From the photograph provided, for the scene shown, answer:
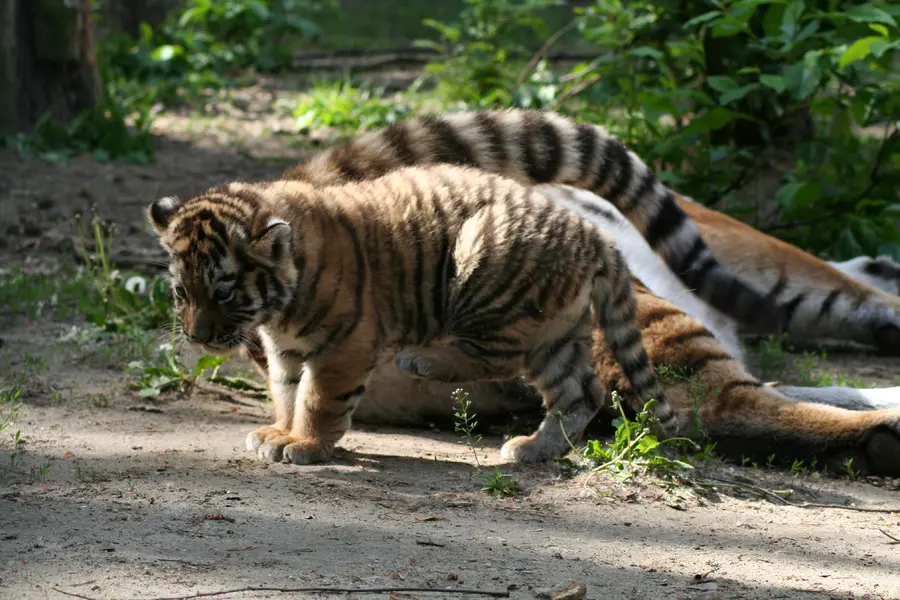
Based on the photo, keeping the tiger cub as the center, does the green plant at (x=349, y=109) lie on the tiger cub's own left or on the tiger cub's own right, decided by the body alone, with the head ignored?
on the tiger cub's own right

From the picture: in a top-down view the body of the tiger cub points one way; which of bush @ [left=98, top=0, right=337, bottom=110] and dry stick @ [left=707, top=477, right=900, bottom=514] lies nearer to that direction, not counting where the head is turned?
the bush

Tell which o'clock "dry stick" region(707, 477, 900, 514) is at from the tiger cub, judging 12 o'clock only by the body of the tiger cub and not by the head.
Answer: The dry stick is roughly at 7 o'clock from the tiger cub.

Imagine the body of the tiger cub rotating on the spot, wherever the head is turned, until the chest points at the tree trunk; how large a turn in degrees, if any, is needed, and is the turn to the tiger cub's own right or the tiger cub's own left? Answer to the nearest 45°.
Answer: approximately 45° to the tiger cub's own right

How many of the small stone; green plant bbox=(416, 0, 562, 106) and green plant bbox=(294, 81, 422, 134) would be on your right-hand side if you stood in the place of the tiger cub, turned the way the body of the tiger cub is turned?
2

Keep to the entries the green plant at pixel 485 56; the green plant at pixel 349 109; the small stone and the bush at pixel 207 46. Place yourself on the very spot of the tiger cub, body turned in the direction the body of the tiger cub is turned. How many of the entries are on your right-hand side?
3

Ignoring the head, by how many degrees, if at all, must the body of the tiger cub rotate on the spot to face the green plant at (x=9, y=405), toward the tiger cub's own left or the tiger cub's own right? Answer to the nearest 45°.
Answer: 0° — it already faces it

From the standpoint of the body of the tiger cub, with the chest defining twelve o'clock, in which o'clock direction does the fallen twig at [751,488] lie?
The fallen twig is roughly at 7 o'clock from the tiger cub.

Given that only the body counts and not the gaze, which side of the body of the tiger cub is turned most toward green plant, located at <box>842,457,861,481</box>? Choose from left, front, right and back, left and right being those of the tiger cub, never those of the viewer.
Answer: back

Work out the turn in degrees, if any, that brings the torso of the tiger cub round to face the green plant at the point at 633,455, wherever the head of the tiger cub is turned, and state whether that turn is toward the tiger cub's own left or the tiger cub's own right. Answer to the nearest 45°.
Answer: approximately 135° to the tiger cub's own left

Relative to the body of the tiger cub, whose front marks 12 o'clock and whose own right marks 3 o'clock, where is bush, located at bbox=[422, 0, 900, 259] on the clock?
The bush is roughly at 4 o'clock from the tiger cub.

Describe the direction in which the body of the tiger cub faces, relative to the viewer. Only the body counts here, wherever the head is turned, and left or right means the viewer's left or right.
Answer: facing to the left of the viewer

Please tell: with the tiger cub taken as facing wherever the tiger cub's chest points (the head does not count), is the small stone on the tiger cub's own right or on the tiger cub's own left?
on the tiger cub's own left

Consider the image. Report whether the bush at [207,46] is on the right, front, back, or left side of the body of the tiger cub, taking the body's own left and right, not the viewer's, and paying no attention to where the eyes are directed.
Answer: right
